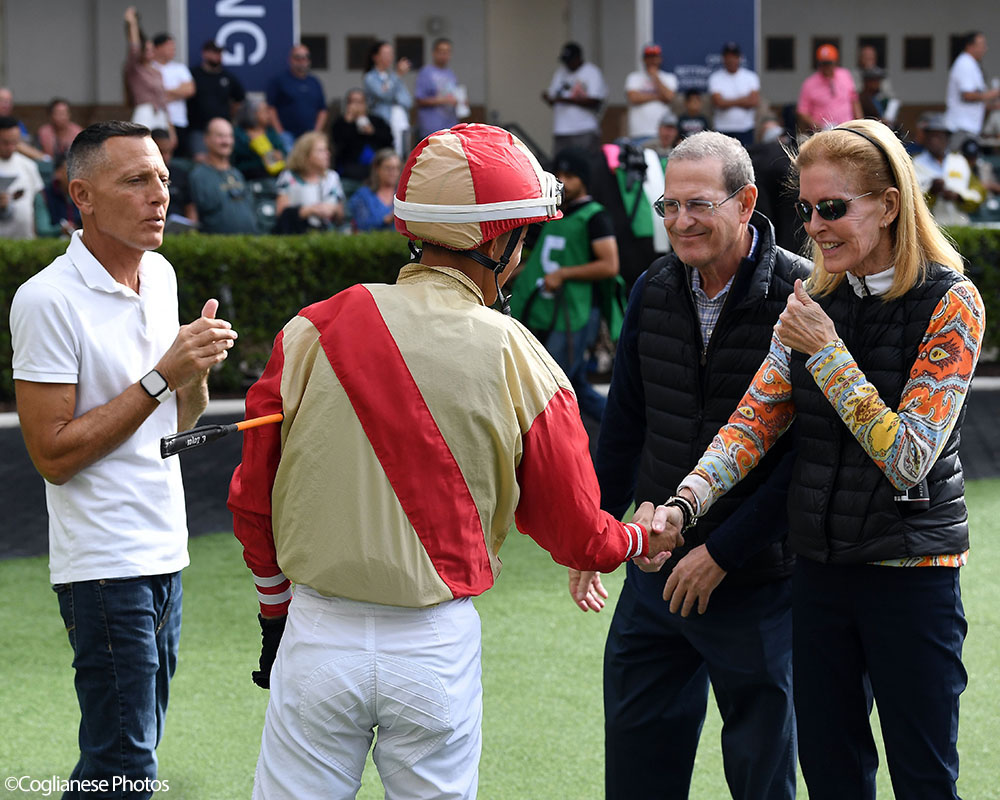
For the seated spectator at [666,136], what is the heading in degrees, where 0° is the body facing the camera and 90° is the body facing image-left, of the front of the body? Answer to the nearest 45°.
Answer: approximately 0°

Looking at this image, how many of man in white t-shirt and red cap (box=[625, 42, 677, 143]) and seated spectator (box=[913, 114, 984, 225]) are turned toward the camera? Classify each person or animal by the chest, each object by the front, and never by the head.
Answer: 2

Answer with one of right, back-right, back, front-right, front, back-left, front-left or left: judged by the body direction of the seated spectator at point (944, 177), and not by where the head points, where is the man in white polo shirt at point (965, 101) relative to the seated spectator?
back

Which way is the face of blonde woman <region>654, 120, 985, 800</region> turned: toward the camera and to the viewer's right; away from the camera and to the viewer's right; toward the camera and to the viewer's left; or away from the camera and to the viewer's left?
toward the camera and to the viewer's left

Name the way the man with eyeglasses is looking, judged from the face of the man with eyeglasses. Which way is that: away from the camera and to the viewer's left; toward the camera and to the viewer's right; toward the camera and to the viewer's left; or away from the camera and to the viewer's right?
toward the camera and to the viewer's left

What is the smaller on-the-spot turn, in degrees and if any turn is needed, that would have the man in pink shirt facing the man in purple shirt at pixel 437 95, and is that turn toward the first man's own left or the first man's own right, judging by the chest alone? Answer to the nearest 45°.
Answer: approximately 90° to the first man's own right

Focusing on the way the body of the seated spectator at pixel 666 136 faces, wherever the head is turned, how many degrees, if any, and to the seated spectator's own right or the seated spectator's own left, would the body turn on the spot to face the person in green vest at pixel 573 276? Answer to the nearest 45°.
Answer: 0° — they already face them
